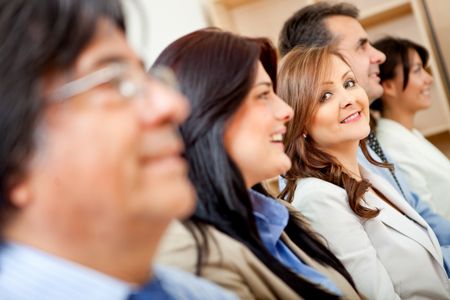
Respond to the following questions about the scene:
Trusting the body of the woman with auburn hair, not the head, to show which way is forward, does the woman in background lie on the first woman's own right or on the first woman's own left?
on the first woman's own left

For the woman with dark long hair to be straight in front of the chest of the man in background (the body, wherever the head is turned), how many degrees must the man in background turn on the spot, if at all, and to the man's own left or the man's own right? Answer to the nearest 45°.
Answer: approximately 90° to the man's own right

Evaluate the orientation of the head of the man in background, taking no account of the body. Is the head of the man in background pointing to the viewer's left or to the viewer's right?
to the viewer's right

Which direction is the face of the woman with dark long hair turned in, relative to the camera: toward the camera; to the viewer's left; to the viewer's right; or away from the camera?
to the viewer's right

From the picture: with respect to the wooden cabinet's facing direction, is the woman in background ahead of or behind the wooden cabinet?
ahead

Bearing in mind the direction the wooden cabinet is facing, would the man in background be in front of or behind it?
in front

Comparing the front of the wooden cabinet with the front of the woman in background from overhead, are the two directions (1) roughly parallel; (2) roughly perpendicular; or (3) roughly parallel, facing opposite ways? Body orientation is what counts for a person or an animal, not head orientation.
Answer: roughly perpendicular

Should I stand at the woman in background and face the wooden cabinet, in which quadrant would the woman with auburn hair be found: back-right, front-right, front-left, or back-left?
back-left

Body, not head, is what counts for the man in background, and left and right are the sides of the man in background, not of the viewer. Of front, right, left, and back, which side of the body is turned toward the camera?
right

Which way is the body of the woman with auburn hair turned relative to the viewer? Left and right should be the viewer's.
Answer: facing the viewer and to the right of the viewer

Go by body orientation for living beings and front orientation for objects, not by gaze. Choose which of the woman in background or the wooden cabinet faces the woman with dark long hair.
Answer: the wooden cabinet

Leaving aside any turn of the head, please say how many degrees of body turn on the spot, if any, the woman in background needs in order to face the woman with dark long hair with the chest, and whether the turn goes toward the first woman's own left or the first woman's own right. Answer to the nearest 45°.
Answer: approximately 90° to the first woman's own right

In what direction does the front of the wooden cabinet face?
toward the camera

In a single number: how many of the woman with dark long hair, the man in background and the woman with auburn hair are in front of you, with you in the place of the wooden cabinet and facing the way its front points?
3

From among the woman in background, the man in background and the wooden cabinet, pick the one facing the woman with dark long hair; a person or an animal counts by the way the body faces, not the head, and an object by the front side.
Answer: the wooden cabinet

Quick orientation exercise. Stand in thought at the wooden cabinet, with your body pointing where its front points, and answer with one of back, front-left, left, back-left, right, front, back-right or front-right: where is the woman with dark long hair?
front

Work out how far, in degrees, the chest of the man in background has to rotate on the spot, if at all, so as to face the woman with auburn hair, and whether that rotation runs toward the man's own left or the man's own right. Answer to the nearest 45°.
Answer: approximately 90° to the man's own right

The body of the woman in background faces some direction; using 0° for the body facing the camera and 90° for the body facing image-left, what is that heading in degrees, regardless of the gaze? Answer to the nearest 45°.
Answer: approximately 270°
